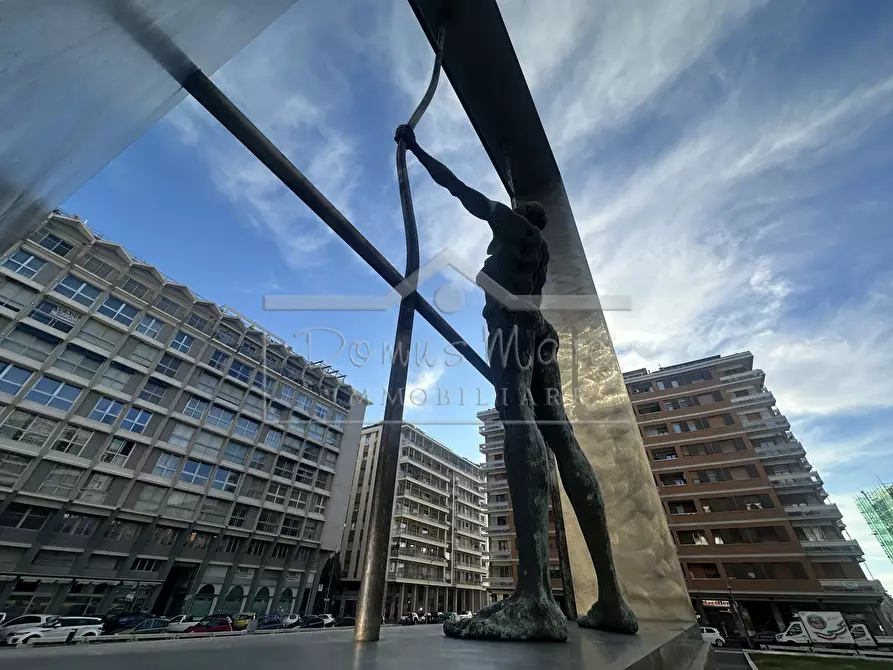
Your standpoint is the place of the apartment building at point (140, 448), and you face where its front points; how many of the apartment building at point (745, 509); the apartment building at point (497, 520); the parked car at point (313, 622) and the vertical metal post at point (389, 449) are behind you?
0

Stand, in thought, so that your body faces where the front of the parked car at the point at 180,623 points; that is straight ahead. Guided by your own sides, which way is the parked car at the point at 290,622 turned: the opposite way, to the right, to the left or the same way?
the same way

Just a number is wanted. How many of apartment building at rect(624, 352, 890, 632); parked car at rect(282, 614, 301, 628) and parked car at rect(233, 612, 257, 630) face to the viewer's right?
0

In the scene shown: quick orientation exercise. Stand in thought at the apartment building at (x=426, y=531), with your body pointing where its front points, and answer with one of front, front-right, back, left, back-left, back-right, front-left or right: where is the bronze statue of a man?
front-right

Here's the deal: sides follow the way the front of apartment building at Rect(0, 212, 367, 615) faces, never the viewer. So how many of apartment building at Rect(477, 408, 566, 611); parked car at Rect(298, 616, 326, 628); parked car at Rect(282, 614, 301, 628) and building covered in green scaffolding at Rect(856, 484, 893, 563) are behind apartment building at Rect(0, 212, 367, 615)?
0

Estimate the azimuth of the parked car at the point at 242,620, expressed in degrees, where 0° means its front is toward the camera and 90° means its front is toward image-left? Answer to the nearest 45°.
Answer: approximately 45°

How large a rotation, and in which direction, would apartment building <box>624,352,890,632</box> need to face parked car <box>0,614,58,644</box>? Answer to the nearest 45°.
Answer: approximately 45° to its right

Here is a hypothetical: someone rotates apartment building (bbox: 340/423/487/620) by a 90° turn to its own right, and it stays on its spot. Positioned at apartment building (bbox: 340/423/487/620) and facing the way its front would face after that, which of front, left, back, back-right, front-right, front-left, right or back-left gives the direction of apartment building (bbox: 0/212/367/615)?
front

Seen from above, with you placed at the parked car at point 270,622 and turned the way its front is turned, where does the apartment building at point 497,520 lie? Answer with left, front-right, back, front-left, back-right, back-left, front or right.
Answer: back-left

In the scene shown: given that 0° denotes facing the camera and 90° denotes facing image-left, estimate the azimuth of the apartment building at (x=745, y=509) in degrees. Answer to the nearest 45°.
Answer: approximately 0°

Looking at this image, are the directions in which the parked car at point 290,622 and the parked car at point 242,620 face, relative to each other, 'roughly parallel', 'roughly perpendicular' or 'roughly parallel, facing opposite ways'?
roughly parallel

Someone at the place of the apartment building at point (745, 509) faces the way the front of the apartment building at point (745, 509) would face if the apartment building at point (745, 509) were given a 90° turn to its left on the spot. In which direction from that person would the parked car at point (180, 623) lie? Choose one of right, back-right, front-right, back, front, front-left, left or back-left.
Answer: back-right

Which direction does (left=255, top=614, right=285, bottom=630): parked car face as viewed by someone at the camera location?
facing the viewer and to the left of the viewer

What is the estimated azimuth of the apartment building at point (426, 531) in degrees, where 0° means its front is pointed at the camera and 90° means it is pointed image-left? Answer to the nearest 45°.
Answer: approximately 315°

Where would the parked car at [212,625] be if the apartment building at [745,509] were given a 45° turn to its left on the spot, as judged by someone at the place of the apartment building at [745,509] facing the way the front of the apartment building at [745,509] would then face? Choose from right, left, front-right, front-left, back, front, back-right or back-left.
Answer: right

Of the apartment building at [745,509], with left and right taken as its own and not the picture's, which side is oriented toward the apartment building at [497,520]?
right

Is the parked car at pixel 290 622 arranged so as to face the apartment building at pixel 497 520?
no
